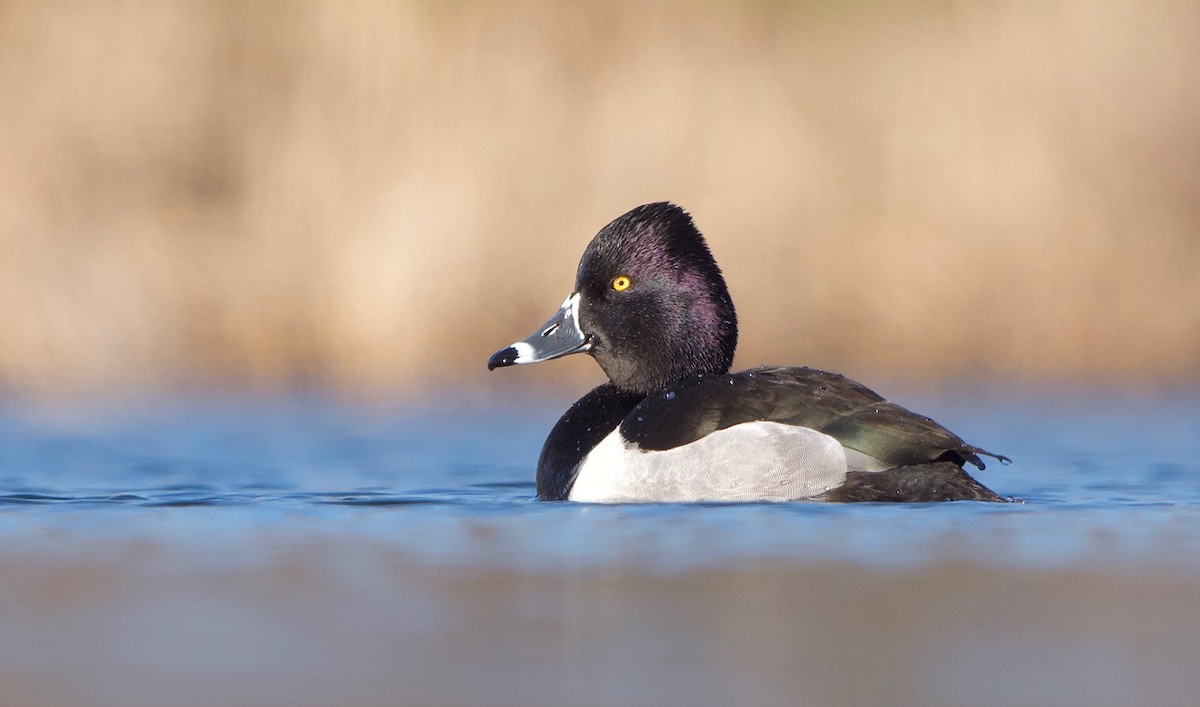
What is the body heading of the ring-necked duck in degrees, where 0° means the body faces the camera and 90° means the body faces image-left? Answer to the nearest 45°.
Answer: approximately 90°
